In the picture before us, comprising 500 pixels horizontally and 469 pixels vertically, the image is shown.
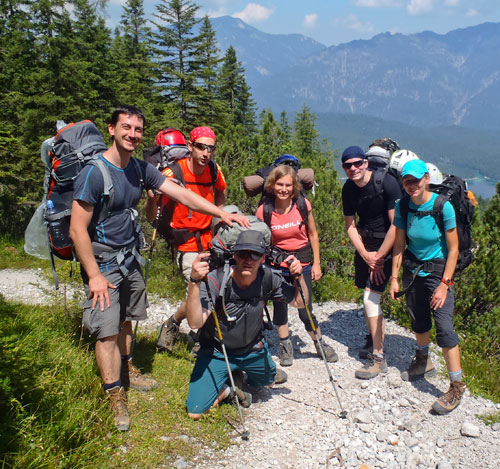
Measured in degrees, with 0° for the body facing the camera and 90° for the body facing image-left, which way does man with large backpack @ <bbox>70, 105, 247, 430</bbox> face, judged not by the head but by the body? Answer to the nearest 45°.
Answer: approximately 315°

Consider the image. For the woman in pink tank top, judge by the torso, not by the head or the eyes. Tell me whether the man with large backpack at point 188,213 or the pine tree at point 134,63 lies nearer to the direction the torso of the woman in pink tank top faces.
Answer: the man with large backpack

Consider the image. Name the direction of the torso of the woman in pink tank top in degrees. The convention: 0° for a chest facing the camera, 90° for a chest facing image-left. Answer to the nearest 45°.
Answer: approximately 0°

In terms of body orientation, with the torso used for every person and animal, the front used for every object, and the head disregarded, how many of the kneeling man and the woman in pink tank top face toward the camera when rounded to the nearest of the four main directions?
2

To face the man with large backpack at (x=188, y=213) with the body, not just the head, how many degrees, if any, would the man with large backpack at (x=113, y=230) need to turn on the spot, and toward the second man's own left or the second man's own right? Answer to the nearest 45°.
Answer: approximately 90° to the second man's own left

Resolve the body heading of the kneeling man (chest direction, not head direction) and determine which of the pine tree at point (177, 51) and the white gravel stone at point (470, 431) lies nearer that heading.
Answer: the white gravel stone

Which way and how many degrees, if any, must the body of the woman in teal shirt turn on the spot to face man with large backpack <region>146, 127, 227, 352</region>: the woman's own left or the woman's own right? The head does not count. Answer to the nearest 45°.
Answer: approximately 45° to the woman's own right

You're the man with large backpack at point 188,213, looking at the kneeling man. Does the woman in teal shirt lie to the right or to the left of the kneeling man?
left

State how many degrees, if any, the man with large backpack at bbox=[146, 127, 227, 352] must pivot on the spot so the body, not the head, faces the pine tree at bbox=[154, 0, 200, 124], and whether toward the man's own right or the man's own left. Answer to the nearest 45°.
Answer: approximately 135° to the man's own left
